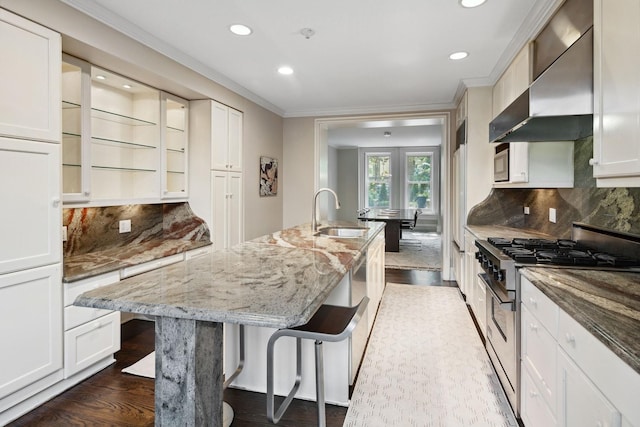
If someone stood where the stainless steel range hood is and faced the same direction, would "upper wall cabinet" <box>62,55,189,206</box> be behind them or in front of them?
in front

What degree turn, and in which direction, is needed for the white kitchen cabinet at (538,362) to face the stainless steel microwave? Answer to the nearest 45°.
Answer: approximately 90° to its right

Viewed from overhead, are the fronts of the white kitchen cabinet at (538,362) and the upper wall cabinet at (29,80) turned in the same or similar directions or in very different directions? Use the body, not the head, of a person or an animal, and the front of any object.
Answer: very different directions

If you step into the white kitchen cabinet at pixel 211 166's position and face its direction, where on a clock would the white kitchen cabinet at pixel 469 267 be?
the white kitchen cabinet at pixel 469 267 is roughly at 11 o'clock from the white kitchen cabinet at pixel 211 166.

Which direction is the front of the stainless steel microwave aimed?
to the viewer's left

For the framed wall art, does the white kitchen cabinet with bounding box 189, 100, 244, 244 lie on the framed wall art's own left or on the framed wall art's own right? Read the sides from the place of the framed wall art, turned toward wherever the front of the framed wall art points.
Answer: on the framed wall art's own right

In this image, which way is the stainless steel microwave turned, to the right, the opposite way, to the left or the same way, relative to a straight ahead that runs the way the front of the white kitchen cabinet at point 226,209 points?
the opposite way

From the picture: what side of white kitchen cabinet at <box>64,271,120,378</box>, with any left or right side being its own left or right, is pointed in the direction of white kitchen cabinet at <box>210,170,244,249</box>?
left

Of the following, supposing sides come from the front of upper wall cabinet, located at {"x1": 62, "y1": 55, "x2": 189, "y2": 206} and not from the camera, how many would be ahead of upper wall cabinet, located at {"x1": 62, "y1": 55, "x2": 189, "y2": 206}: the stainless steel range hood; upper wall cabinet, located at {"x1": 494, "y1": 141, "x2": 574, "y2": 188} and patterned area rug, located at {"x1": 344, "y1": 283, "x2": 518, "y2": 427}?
3

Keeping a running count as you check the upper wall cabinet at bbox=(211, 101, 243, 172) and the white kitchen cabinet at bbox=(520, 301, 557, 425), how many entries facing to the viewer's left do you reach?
1

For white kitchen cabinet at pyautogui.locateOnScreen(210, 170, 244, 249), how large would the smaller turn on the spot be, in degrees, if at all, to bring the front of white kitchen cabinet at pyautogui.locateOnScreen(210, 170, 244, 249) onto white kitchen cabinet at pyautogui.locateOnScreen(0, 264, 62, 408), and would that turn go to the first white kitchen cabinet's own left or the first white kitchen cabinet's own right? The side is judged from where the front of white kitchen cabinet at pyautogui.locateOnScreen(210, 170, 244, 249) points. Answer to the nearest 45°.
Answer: approximately 90° to the first white kitchen cabinet's own right

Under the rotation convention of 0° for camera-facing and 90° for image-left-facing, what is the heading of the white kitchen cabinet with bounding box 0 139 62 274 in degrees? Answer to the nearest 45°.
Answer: approximately 315°

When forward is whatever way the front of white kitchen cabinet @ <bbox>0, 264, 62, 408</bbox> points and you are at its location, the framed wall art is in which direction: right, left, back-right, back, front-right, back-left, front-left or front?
left

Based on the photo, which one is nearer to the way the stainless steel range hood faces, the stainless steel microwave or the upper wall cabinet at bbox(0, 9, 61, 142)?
the upper wall cabinet
